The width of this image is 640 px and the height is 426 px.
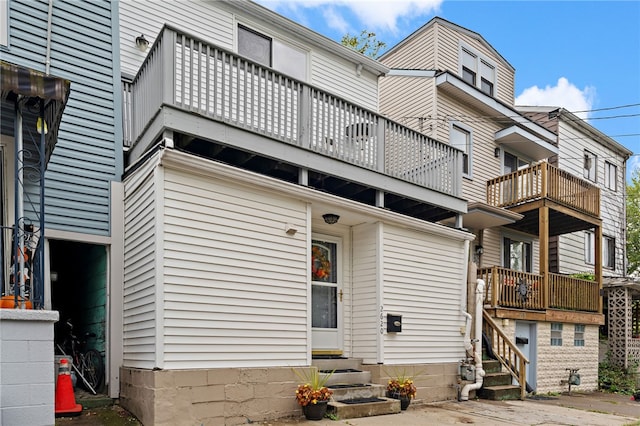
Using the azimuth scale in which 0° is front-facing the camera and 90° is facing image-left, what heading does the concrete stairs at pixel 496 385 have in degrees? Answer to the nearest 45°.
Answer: approximately 315°

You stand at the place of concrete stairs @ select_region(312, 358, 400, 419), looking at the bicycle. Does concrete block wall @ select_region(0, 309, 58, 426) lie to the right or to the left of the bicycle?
left

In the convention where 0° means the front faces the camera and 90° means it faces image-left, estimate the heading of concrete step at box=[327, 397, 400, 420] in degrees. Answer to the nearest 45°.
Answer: approximately 315°

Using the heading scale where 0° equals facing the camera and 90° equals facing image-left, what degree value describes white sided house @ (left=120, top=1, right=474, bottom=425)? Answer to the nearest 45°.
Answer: approximately 315°
